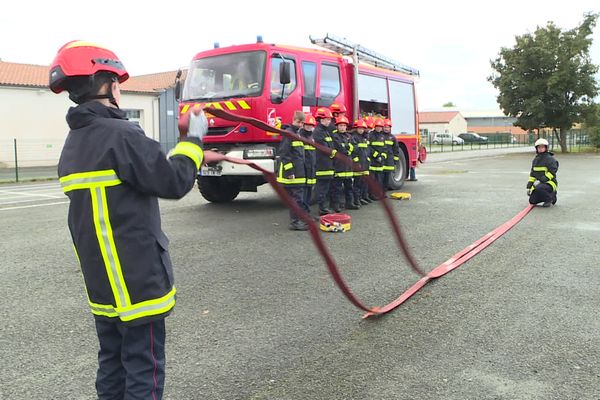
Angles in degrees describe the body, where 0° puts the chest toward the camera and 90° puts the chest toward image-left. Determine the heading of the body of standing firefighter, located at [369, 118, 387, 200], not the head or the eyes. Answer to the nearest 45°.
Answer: approximately 315°

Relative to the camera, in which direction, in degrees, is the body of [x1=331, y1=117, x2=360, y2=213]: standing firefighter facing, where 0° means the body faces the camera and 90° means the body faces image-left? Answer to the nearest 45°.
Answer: approximately 315°

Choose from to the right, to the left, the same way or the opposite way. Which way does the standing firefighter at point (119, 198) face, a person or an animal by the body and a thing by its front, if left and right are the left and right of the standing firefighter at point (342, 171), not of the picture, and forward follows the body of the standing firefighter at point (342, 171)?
to the left

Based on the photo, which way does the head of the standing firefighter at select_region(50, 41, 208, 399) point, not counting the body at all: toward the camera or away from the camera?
away from the camera

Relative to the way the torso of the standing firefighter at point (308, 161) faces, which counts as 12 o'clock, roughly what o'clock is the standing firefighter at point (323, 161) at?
the standing firefighter at point (323, 161) is roughly at 8 o'clock from the standing firefighter at point (308, 161).

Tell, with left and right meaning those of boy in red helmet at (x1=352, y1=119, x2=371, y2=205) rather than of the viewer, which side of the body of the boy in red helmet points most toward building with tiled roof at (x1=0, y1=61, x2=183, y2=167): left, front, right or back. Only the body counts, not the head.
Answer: back

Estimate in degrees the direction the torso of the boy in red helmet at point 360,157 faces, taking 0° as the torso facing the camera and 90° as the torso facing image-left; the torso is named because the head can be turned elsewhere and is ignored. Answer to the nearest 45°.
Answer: approximately 315°
